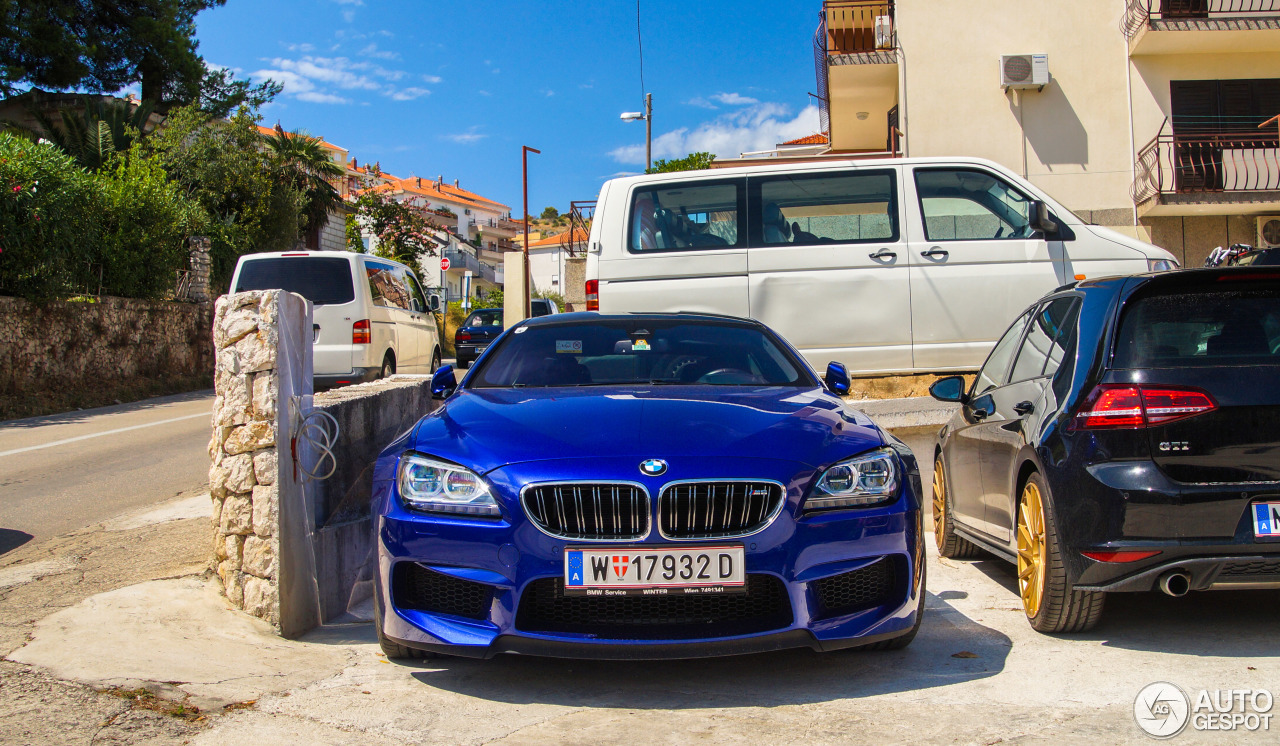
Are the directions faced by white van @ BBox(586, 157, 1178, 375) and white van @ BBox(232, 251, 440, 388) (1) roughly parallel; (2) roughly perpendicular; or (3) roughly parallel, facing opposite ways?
roughly perpendicular

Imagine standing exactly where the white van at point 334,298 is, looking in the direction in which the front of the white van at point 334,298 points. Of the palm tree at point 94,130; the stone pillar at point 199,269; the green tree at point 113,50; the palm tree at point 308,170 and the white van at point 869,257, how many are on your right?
1

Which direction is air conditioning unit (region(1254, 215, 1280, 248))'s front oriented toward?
toward the camera

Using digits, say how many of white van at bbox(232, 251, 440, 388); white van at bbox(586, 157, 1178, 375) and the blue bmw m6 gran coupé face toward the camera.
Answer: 1

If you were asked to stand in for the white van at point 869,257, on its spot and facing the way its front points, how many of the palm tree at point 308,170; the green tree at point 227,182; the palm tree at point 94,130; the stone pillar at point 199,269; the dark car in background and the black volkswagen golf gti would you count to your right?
1

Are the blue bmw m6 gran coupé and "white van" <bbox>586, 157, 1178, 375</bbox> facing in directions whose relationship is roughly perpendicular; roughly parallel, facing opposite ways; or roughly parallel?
roughly perpendicular

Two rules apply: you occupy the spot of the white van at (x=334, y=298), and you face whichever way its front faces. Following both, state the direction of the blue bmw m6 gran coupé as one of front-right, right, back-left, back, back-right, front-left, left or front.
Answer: back-right

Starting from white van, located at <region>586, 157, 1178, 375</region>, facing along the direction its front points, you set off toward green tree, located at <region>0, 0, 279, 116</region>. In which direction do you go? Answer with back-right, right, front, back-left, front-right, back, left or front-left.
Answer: back-left

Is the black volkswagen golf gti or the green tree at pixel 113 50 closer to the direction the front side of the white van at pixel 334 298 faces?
the green tree

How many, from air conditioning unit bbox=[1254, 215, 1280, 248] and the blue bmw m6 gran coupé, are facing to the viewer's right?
0

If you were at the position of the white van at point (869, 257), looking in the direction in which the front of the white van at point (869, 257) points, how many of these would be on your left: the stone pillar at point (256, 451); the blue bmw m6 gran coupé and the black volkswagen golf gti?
0

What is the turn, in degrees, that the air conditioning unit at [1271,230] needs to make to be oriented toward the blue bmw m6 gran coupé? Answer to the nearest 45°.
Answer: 0° — it already faces it

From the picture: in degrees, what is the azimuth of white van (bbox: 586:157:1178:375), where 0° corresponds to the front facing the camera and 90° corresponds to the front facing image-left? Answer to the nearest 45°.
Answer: approximately 270°

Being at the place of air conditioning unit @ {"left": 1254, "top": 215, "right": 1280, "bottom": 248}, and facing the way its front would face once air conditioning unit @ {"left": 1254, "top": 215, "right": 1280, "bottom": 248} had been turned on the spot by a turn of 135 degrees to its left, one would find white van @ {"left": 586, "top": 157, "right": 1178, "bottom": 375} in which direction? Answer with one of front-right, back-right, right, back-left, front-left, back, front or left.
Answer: back-right

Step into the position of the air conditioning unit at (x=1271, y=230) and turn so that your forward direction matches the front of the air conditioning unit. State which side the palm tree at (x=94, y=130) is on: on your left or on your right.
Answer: on your right

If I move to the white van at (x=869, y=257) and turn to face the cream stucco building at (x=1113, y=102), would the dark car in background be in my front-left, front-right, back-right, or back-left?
front-left

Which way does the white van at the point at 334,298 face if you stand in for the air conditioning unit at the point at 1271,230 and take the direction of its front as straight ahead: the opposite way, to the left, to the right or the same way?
the opposite way

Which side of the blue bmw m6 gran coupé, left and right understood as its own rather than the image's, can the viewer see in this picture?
front

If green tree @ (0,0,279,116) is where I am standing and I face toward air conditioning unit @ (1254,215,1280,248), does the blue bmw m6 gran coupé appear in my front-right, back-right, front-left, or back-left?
front-right

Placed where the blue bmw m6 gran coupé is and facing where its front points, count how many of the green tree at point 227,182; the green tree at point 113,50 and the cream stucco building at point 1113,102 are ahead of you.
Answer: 0

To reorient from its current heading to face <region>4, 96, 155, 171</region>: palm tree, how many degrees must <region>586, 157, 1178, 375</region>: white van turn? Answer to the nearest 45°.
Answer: approximately 135° to its left
